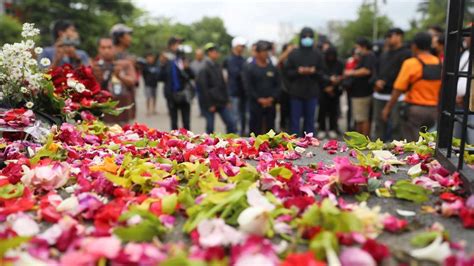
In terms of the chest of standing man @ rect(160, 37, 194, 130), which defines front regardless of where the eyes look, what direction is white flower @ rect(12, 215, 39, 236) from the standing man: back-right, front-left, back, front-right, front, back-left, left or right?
front-right

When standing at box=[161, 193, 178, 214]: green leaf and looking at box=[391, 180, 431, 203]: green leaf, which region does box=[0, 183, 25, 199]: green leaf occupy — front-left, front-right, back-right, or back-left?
back-left

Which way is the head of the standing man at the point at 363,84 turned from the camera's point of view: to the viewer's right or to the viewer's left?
to the viewer's left

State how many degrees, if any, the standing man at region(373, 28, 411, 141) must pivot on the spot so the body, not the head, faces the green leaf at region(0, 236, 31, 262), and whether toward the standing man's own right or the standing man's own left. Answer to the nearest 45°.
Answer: approximately 45° to the standing man's own left

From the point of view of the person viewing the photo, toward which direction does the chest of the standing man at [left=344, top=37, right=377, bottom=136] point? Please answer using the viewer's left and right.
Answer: facing to the left of the viewer

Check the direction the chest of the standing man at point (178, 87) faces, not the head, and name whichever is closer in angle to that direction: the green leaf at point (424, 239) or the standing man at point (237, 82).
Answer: the green leaf

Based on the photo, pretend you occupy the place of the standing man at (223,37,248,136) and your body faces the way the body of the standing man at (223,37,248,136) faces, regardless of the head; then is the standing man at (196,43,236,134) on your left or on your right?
on your right

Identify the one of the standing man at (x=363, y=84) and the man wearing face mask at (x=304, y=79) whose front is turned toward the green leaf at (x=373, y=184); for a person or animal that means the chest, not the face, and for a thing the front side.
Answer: the man wearing face mask
